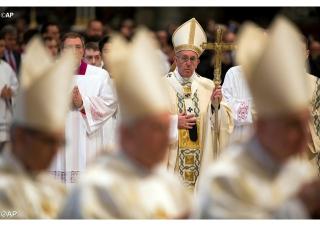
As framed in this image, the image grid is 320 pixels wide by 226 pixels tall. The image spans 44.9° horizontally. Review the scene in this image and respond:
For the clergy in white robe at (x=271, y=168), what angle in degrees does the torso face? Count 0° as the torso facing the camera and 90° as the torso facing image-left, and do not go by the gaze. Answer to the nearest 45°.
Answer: approximately 315°

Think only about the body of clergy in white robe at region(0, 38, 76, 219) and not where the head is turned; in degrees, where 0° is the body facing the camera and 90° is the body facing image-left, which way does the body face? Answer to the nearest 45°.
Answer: approximately 315°

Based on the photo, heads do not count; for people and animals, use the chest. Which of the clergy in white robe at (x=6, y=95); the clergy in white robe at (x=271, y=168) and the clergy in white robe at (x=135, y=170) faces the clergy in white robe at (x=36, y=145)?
the clergy in white robe at (x=6, y=95)

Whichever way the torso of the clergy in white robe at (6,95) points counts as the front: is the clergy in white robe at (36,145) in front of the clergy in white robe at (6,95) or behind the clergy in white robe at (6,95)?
in front

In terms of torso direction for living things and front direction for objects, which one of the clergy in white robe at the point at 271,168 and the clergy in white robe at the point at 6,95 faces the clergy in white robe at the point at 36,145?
the clergy in white robe at the point at 6,95
